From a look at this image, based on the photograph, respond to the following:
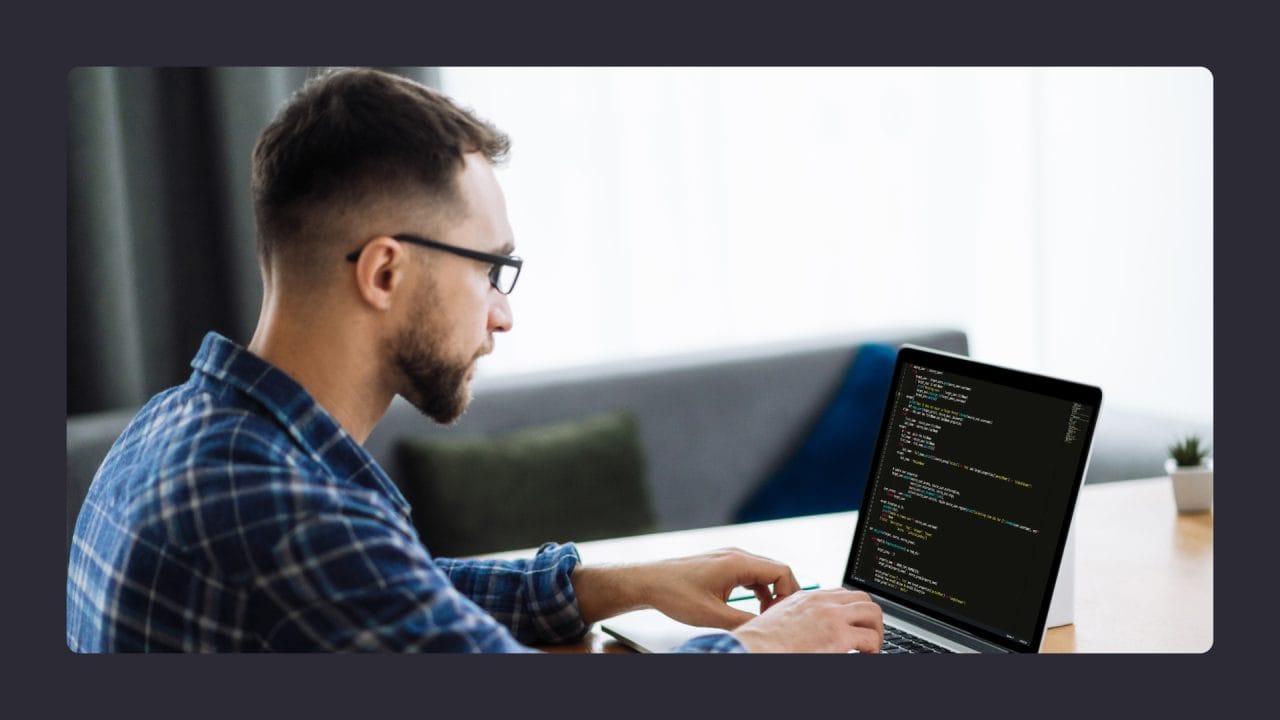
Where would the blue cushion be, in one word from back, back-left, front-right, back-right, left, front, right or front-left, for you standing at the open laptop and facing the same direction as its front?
back-right

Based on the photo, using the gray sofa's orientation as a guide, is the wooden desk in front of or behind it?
in front

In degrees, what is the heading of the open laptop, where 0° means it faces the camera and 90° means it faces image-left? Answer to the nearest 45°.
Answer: approximately 45°

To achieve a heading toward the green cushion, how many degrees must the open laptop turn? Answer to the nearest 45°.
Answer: approximately 90° to its right

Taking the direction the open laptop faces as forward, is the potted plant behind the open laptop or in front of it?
behind

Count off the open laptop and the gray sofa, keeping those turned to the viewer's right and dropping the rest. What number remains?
0

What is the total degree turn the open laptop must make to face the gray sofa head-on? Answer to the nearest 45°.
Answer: approximately 135° to its right

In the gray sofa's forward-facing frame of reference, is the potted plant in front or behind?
in front

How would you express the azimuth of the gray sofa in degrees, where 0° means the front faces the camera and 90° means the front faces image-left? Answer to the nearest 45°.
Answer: approximately 0°
